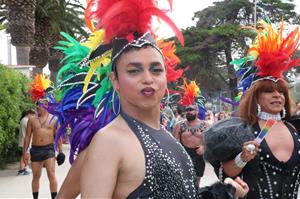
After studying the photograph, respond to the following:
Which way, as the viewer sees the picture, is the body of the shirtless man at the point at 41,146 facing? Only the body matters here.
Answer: toward the camera

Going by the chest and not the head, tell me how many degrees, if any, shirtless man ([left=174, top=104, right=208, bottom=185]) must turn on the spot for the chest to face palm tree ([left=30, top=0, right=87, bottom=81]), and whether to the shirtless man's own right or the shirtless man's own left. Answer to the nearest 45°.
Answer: approximately 135° to the shirtless man's own right

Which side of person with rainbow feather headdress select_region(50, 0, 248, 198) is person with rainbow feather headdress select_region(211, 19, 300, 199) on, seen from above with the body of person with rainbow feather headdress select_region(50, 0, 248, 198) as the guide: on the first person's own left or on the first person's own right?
on the first person's own left

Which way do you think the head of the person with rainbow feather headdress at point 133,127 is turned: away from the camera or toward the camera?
toward the camera

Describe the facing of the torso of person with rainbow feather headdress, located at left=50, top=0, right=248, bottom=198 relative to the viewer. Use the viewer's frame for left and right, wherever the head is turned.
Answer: facing the viewer and to the right of the viewer

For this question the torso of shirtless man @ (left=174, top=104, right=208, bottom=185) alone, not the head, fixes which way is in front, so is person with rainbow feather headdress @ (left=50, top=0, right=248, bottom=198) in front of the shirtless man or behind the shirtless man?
in front

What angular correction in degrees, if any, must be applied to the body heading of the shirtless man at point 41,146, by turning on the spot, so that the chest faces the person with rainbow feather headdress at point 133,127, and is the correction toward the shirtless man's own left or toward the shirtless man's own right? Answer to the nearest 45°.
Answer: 0° — they already face them

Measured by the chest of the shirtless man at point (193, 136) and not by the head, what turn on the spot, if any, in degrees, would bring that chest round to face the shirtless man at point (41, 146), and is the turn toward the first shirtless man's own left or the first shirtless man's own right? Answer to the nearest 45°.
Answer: approximately 90° to the first shirtless man's own right

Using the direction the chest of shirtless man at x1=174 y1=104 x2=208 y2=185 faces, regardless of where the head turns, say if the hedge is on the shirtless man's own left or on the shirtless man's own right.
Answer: on the shirtless man's own right

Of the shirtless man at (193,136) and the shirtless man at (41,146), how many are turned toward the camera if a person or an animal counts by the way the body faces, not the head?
2
